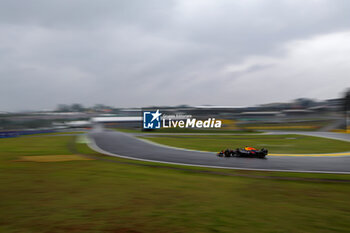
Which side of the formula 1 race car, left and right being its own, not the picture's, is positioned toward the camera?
left
